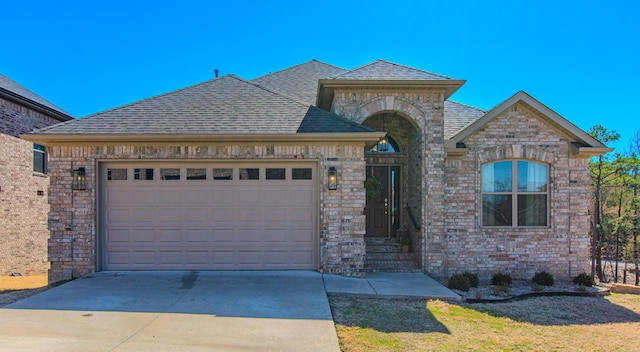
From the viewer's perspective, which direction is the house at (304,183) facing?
toward the camera
